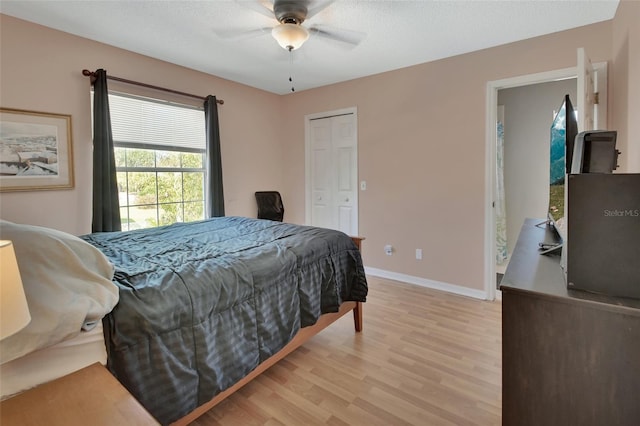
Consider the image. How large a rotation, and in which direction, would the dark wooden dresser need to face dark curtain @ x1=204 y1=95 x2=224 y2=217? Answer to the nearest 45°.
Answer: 0° — it already faces it

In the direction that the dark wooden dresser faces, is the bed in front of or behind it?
in front

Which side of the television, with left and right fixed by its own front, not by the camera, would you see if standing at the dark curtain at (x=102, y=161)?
front

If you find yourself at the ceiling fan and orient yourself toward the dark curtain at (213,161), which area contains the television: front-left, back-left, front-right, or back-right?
back-right

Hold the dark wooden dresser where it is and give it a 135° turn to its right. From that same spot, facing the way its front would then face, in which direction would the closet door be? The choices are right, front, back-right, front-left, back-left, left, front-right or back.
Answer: left

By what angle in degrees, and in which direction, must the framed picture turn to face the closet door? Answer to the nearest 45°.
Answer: approximately 45° to its left

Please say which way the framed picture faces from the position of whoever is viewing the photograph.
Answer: facing the viewer and to the right of the viewer

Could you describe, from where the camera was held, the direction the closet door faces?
facing the viewer and to the left of the viewer

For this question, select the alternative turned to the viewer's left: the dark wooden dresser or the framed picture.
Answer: the dark wooden dresser

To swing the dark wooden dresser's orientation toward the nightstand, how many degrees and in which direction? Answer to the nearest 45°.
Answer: approximately 45° to its left

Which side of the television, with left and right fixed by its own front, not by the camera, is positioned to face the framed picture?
front

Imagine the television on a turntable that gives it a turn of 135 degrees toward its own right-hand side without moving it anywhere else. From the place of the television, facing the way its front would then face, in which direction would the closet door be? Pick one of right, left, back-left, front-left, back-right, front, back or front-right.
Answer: left

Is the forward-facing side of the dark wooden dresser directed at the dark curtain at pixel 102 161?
yes

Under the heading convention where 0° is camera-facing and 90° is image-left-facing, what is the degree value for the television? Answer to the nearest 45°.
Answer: approximately 90°

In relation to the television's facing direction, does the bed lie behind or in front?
in front

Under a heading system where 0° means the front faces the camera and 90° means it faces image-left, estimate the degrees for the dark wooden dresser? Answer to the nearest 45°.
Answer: approximately 90°
